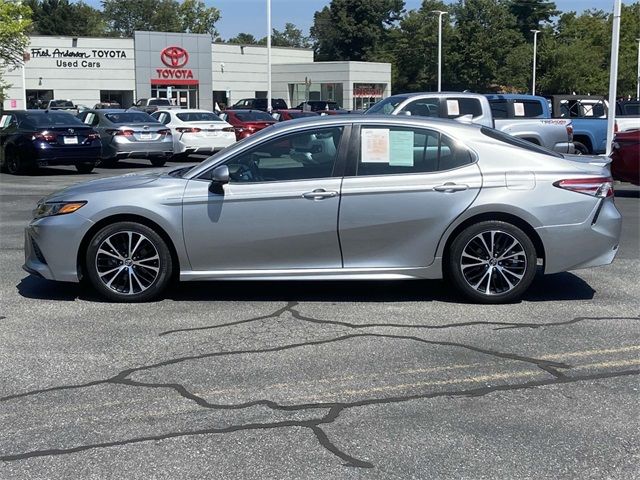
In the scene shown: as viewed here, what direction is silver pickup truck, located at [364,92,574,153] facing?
to the viewer's left

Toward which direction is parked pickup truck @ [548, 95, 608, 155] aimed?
to the viewer's left

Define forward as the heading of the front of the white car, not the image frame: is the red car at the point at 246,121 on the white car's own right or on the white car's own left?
on the white car's own right

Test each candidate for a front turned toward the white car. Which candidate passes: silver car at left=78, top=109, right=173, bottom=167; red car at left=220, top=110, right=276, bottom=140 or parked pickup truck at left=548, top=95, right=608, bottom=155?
the parked pickup truck

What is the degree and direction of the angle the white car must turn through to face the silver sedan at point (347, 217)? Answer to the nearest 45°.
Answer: approximately 135° to its left

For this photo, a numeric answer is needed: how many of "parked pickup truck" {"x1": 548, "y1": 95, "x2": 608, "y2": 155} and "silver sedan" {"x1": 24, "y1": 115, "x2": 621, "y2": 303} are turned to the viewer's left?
2

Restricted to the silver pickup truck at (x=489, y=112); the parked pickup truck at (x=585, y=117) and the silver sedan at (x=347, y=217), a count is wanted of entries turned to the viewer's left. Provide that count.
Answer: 3

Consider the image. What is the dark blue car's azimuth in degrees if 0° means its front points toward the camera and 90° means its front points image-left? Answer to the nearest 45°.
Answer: approximately 135°

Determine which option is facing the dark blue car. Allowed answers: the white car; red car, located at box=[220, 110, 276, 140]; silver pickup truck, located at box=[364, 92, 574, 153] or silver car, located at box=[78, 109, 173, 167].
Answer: the silver pickup truck

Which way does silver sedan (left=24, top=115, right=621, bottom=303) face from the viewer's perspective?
to the viewer's left

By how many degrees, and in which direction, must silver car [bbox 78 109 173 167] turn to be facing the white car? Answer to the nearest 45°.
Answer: approximately 90° to its right
